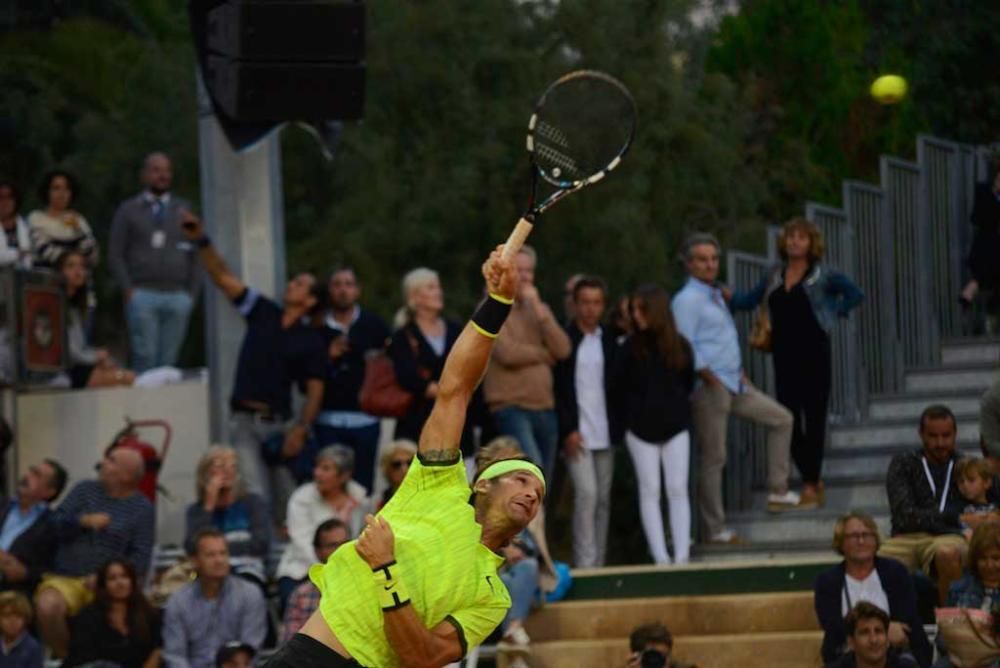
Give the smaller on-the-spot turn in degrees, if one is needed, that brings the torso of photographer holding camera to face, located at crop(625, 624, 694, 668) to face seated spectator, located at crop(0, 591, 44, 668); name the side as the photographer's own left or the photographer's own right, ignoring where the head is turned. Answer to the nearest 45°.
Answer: approximately 90° to the photographer's own right

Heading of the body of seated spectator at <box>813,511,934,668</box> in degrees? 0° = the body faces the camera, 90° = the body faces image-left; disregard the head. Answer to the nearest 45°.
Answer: approximately 0°

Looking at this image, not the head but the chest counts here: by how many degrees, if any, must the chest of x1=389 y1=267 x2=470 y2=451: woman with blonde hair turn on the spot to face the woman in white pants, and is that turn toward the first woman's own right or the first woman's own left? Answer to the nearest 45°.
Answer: approximately 45° to the first woman's own left

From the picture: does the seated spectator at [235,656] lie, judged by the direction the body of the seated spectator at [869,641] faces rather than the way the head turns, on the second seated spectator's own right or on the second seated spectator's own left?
on the second seated spectator's own right

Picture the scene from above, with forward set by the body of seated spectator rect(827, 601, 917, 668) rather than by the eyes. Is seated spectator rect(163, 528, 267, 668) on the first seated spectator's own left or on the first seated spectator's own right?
on the first seated spectator's own right
